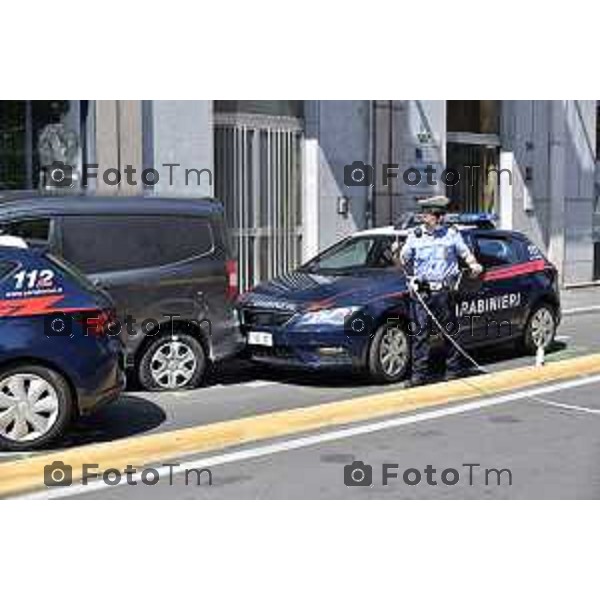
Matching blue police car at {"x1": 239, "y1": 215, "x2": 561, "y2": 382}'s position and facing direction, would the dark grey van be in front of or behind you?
in front

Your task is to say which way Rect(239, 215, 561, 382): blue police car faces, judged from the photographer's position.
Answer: facing the viewer and to the left of the viewer

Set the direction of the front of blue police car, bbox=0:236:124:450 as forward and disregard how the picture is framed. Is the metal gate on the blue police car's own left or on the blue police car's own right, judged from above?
on the blue police car's own right

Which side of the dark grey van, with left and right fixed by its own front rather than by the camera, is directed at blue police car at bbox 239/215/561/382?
back

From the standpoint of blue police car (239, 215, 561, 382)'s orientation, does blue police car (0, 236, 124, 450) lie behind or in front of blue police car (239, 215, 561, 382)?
in front

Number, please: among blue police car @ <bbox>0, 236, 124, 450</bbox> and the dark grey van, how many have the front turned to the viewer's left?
2

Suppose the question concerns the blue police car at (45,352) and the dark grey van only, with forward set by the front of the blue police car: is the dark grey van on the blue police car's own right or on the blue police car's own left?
on the blue police car's own right

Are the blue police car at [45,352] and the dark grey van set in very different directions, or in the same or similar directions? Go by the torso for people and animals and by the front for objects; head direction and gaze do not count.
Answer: same or similar directions

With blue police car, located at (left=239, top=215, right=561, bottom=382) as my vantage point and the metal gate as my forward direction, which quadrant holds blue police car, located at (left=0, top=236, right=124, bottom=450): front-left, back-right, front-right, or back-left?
back-left

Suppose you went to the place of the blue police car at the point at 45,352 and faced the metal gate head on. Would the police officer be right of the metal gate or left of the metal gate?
right

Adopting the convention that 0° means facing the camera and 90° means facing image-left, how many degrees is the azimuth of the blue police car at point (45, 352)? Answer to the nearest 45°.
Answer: approximately 90°

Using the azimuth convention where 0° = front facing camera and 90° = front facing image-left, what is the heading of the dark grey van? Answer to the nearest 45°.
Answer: approximately 90°

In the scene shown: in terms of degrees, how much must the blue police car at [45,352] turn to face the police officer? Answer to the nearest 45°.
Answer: approximately 135° to its right

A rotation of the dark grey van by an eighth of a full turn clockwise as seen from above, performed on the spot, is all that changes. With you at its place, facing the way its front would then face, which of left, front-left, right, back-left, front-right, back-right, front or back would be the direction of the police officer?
back-right
